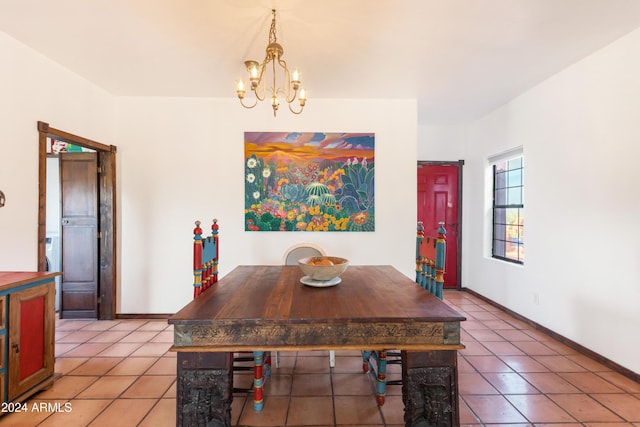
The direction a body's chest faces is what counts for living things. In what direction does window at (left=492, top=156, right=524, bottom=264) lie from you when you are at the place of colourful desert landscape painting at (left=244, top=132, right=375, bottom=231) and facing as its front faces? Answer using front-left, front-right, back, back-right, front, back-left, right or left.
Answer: left

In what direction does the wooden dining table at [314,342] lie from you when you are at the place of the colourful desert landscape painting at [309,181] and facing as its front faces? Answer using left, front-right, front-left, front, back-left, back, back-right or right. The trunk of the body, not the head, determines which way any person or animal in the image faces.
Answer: front

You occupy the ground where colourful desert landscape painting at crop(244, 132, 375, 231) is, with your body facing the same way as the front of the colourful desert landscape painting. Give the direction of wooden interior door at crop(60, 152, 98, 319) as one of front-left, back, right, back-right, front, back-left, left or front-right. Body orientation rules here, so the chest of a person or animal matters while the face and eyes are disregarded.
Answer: right

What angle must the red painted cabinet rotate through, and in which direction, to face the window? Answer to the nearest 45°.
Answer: approximately 45° to its left

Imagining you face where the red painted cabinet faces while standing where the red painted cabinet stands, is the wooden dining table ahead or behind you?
ahead

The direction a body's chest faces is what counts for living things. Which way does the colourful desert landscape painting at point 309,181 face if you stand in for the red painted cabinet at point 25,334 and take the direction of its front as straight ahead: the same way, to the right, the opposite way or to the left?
to the right

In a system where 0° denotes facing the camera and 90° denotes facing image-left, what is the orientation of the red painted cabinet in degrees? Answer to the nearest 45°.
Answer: approximately 315°

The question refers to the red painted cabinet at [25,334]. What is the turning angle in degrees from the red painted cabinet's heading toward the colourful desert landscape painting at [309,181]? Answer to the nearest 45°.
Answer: approximately 45° to its left

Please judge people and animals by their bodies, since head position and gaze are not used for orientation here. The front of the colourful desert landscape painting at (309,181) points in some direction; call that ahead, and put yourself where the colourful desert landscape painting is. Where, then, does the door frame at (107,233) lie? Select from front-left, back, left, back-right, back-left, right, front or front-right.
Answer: right

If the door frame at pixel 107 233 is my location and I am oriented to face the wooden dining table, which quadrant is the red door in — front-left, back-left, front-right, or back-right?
front-left

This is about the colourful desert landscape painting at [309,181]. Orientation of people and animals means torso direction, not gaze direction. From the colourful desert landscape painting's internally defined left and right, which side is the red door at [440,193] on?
on its left

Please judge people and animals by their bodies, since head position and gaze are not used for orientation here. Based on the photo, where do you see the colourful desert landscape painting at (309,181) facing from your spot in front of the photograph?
facing the viewer

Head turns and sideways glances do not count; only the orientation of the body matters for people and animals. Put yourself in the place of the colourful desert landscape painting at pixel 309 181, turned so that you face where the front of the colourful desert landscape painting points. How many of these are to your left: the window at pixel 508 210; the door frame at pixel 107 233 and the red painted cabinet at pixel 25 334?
1

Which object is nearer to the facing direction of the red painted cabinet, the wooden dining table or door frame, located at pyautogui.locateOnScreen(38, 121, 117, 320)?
the wooden dining table

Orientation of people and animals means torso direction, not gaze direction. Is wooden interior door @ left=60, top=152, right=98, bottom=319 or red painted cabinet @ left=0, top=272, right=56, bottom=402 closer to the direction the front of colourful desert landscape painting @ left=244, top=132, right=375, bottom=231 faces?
the red painted cabinet

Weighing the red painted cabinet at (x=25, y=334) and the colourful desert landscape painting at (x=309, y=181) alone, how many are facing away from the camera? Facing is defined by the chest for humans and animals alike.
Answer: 0

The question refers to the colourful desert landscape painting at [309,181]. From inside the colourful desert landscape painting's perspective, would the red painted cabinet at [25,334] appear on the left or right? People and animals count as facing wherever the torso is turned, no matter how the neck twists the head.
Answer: on its right

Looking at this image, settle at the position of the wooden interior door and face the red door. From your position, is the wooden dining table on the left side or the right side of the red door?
right
